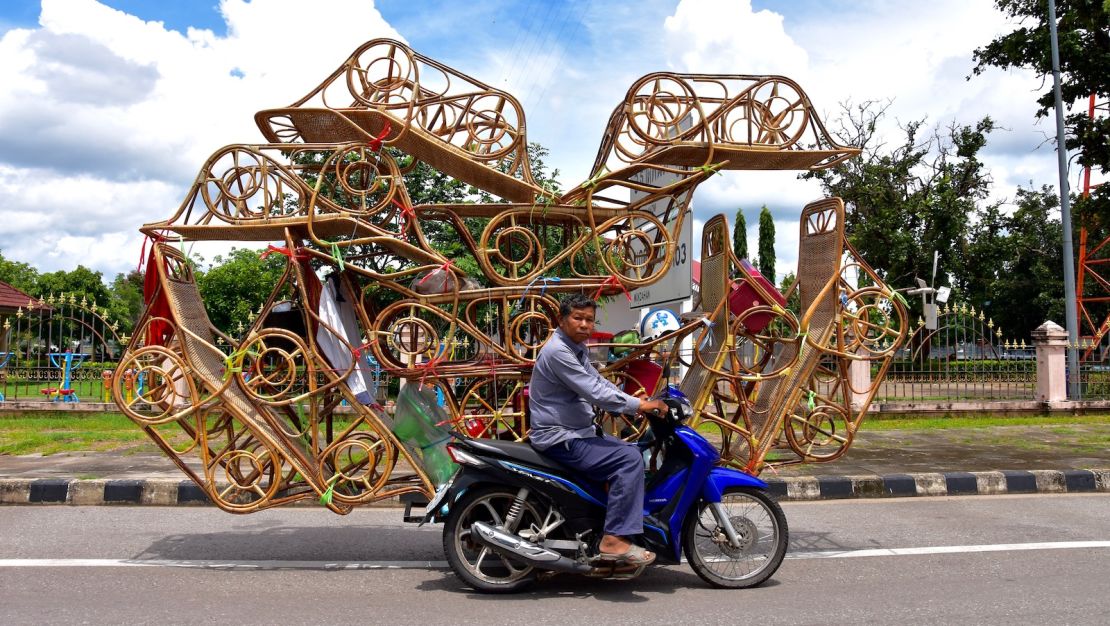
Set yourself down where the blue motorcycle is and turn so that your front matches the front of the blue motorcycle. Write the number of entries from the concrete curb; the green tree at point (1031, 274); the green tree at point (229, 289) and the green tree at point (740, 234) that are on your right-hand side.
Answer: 0

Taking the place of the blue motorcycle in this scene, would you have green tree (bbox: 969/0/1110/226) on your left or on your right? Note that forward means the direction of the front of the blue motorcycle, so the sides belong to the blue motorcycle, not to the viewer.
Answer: on your left

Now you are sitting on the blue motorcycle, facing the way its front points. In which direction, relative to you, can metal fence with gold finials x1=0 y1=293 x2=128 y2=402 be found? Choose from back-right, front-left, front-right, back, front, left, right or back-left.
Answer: back-left

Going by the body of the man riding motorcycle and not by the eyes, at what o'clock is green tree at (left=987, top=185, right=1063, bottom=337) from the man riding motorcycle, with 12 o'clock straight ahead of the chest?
The green tree is roughly at 10 o'clock from the man riding motorcycle.

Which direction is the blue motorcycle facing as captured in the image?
to the viewer's right

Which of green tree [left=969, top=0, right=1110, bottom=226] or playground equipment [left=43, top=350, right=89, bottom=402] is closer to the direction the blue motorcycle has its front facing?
the green tree

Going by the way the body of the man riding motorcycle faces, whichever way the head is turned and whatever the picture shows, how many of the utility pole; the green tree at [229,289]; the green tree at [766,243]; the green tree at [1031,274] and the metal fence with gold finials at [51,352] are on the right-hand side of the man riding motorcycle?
0

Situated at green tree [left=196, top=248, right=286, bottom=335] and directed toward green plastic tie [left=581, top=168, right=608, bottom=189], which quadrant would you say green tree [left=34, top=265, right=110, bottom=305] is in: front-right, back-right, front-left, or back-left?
back-right

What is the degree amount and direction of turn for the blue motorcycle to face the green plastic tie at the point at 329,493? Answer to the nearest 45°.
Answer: approximately 180°

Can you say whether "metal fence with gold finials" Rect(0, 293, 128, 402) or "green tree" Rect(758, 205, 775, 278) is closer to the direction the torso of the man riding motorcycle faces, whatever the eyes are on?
the green tree

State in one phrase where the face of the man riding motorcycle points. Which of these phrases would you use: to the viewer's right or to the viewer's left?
to the viewer's right

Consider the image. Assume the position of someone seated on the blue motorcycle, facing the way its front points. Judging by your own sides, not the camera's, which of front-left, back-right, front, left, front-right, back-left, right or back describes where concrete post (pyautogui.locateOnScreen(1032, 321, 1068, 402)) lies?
front-left

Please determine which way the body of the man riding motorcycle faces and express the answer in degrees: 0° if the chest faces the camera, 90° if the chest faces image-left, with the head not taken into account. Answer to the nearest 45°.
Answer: approximately 270°

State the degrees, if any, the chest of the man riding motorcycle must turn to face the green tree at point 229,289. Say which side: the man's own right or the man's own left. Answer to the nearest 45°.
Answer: approximately 135° to the man's own left

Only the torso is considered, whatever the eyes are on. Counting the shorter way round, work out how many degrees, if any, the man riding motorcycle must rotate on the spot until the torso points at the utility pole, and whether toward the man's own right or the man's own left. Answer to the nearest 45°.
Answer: approximately 45° to the man's own left
